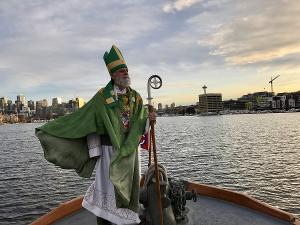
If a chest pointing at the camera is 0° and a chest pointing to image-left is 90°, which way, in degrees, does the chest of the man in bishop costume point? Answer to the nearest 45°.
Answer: approximately 315°
